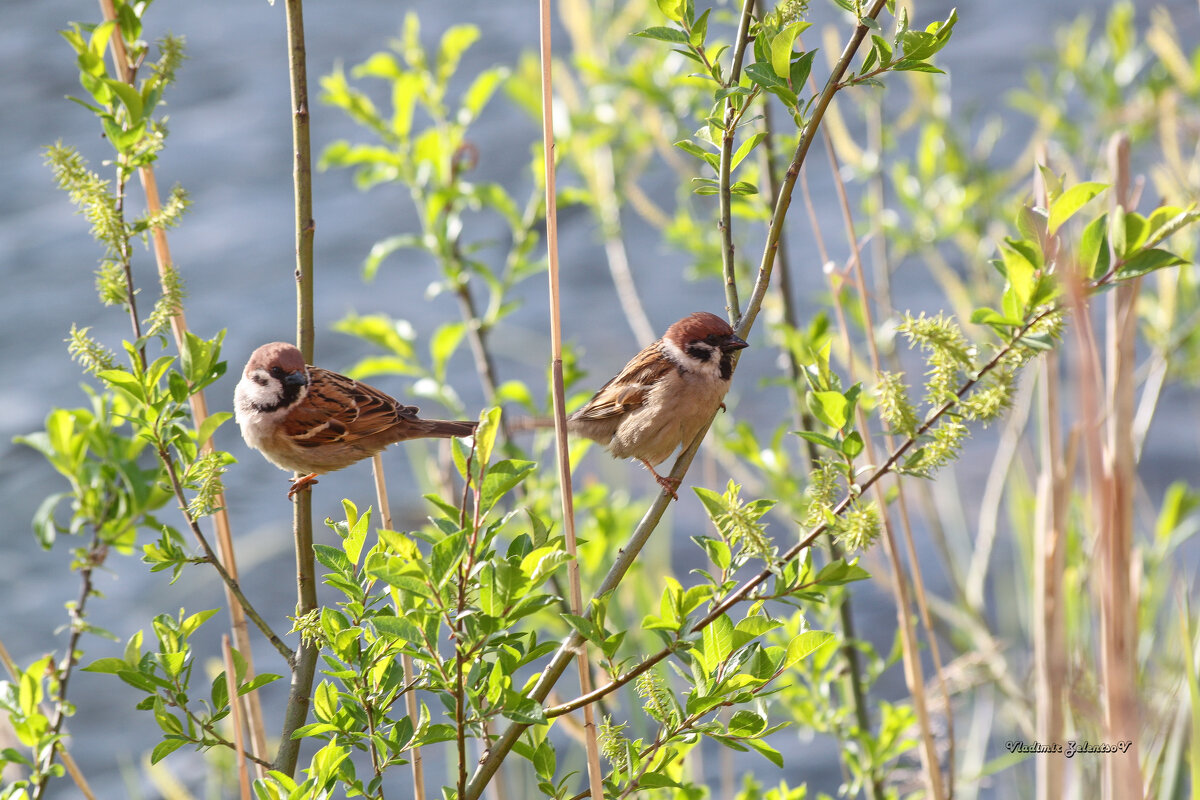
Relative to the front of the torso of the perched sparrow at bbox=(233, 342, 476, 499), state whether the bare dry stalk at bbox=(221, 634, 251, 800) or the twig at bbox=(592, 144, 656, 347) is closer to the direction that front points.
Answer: the bare dry stalk

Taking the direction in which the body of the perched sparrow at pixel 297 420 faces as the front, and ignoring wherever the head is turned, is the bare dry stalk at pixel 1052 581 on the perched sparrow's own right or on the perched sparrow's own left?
on the perched sparrow's own left

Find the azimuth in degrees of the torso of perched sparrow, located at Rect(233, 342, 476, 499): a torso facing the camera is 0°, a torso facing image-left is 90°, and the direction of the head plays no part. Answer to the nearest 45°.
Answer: approximately 90°

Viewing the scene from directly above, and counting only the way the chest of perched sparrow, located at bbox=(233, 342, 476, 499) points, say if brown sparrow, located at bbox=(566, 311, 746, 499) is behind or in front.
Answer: behind

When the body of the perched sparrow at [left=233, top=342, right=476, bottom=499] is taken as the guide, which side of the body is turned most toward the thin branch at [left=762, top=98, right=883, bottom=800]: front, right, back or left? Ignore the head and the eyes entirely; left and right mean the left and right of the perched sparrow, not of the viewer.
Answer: back
